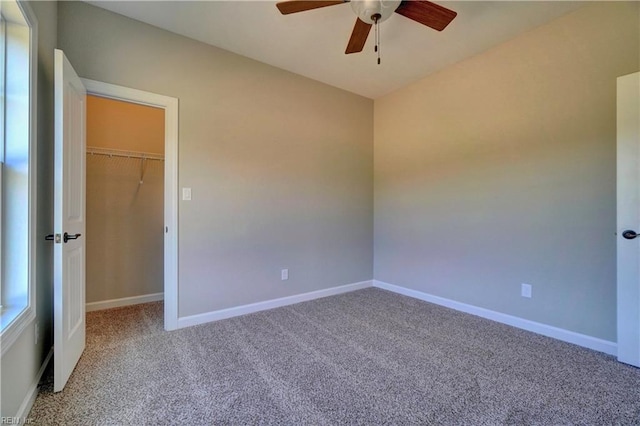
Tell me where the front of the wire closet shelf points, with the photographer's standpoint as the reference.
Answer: facing the viewer and to the right of the viewer

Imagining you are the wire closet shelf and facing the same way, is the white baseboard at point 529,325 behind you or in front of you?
in front

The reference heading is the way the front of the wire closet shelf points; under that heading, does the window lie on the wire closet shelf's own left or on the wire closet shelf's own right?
on the wire closet shelf's own right

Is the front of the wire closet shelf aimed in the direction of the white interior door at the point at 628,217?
no

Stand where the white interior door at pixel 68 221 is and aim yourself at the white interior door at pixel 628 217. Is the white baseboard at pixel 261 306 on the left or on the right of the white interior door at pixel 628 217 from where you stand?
left

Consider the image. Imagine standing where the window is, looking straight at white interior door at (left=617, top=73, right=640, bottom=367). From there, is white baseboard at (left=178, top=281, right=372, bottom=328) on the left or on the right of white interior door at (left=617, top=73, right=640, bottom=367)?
left
